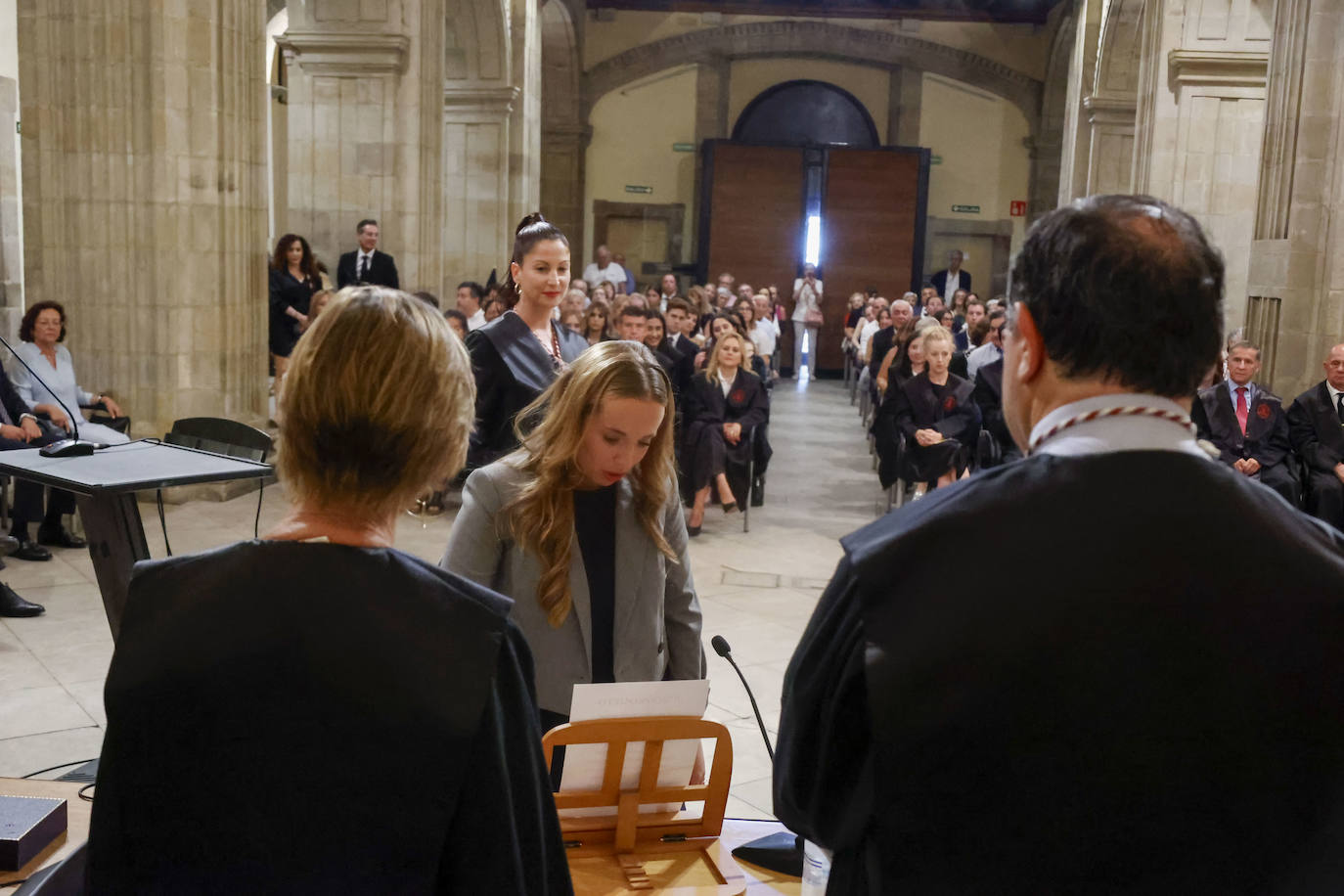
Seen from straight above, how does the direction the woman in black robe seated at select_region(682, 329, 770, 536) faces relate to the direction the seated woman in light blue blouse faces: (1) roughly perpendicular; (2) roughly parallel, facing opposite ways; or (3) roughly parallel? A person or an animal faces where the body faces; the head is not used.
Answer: roughly perpendicular

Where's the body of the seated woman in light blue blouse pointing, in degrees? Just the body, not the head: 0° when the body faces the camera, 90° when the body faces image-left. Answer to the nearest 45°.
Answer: approximately 315°

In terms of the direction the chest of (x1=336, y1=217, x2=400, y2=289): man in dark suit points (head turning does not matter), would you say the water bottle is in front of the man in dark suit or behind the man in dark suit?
in front

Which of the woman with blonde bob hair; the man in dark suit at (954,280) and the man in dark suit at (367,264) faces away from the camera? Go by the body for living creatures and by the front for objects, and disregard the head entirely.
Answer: the woman with blonde bob hair

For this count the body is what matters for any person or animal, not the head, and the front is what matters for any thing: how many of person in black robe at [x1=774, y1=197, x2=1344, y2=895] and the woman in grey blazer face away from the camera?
1

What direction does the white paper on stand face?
away from the camera

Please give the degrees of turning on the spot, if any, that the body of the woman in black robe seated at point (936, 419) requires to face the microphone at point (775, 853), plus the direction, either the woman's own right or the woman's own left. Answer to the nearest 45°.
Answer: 0° — they already face it

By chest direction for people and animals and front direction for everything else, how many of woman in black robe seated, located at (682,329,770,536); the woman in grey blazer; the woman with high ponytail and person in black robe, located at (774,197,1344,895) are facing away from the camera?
1

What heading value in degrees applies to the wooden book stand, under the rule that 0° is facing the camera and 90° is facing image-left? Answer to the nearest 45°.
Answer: approximately 180°

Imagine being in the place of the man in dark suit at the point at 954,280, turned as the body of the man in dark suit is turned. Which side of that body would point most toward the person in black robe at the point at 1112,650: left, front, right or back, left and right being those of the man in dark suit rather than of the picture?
front

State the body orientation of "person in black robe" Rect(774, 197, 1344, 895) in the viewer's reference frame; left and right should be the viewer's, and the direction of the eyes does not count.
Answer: facing away from the viewer

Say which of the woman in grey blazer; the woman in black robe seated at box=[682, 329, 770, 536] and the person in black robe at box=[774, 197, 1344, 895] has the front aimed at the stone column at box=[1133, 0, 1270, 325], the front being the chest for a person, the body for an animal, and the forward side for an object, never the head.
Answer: the person in black robe

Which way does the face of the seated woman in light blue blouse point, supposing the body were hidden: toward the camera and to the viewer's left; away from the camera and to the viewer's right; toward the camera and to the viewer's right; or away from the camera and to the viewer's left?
toward the camera and to the viewer's right

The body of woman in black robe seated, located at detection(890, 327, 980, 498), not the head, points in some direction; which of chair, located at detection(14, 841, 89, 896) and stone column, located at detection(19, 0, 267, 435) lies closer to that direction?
the chair

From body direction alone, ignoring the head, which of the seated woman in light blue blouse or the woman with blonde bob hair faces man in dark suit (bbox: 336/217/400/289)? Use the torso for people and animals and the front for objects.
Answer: the woman with blonde bob hair

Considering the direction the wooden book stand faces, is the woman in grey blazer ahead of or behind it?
ahead
